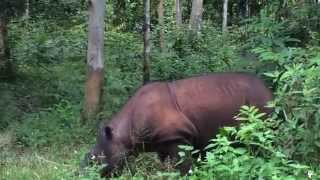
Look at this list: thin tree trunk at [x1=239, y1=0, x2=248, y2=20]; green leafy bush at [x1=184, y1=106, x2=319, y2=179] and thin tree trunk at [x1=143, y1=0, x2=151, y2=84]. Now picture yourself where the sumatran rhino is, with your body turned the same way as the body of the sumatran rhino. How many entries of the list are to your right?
2

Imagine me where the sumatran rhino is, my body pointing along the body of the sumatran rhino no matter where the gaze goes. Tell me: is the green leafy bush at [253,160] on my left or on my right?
on my left

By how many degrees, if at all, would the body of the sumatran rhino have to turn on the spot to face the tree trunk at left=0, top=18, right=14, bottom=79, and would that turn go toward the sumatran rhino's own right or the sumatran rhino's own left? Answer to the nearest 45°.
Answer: approximately 45° to the sumatran rhino's own right

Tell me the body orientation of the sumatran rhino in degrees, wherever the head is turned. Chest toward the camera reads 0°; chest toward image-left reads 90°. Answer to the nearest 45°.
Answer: approximately 90°

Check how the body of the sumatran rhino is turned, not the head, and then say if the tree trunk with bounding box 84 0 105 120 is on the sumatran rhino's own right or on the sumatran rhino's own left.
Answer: on the sumatran rhino's own right

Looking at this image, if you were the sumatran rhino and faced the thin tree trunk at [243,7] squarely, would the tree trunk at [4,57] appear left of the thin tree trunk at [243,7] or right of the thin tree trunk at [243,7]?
left

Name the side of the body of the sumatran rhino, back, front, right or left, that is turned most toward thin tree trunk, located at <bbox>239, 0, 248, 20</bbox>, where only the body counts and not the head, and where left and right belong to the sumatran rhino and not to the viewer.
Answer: right

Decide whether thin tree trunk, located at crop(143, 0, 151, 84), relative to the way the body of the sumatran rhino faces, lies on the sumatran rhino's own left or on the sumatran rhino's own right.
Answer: on the sumatran rhino's own right
